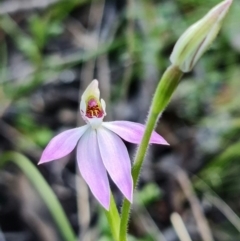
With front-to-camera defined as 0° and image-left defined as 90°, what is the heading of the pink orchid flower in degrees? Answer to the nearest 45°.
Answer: approximately 0°

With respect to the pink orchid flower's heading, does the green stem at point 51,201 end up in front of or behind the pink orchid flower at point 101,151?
behind
